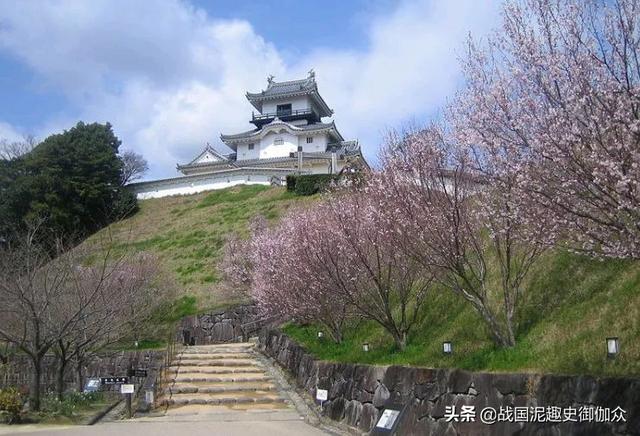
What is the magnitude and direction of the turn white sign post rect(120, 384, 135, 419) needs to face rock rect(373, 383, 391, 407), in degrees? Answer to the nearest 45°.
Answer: approximately 45° to its left

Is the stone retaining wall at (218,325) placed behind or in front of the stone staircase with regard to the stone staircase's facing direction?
behind

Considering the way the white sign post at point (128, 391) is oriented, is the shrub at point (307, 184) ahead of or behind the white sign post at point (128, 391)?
behind

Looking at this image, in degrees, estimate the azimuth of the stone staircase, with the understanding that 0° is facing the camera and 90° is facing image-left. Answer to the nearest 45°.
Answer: approximately 0°

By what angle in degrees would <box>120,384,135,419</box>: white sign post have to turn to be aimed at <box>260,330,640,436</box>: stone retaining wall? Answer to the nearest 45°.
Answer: approximately 45° to its left

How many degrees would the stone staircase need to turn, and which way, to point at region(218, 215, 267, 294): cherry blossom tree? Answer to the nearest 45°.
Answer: approximately 180°

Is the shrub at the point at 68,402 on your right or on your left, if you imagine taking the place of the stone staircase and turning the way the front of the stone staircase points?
on your right

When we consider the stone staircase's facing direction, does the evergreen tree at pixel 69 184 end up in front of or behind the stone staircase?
behind

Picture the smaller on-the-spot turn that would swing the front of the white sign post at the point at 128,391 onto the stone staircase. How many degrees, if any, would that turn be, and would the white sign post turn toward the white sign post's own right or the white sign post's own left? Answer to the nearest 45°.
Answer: approximately 135° to the white sign post's own left
